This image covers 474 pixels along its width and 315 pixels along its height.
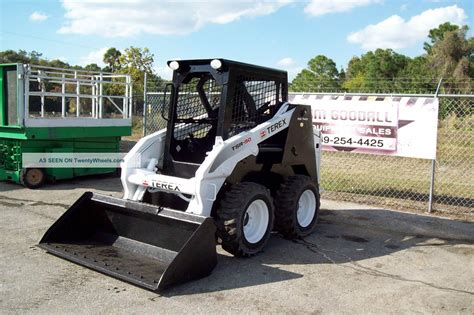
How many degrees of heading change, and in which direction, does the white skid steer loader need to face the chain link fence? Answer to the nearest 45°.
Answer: approximately 180°

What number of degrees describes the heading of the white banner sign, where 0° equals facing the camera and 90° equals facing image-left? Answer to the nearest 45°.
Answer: approximately 0°

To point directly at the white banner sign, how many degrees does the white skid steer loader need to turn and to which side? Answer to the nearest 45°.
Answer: approximately 180°

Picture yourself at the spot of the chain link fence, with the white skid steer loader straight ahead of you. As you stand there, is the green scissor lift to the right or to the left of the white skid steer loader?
right

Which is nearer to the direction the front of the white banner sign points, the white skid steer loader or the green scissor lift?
the white skid steer loader

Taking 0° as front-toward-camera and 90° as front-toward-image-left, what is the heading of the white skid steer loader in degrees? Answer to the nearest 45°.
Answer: approximately 45°

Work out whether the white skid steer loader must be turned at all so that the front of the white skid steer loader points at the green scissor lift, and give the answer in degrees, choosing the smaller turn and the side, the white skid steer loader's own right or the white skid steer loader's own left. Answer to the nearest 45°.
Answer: approximately 90° to the white skid steer loader's own right

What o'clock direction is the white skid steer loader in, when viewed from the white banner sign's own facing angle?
The white skid steer loader is roughly at 1 o'clock from the white banner sign.

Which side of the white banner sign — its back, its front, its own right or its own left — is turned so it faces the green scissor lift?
right
